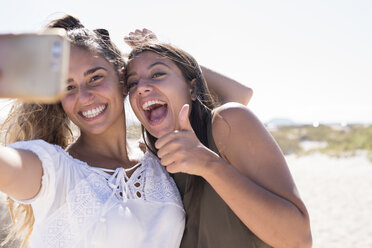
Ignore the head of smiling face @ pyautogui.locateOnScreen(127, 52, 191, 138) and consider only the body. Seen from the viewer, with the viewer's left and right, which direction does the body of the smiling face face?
facing the viewer and to the left of the viewer
